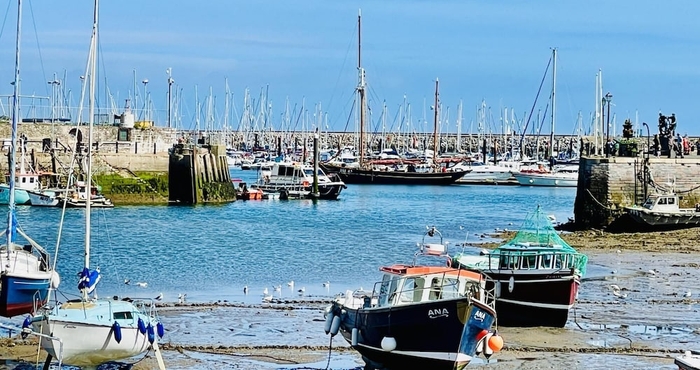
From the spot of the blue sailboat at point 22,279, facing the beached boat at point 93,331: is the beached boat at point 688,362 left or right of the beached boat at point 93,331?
left

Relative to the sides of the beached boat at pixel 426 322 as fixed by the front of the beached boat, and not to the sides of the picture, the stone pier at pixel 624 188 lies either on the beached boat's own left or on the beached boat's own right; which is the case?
on the beached boat's own left

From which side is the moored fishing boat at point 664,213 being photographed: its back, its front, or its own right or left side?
left

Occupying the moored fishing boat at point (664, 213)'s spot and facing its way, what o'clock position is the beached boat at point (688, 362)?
The beached boat is roughly at 9 o'clock from the moored fishing boat.

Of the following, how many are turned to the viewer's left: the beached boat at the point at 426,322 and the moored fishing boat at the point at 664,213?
1

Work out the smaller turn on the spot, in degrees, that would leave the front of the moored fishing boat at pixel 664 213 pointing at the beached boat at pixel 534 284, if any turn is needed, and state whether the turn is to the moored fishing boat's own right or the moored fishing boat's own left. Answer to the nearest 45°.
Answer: approximately 90° to the moored fishing boat's own left

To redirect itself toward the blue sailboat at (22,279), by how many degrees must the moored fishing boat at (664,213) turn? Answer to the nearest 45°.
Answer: approximately 45° to its left

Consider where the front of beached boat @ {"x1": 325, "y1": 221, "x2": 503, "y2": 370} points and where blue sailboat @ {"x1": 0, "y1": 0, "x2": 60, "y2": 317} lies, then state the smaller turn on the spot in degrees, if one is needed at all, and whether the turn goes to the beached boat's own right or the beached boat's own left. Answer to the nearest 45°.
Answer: approximately 135° to the beached boat's own right

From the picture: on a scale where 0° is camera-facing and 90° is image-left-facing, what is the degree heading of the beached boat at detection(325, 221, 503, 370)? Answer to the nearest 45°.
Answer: approximately 315°

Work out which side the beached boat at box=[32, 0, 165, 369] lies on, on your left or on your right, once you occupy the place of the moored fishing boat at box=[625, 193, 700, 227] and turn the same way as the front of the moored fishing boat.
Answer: on your left
